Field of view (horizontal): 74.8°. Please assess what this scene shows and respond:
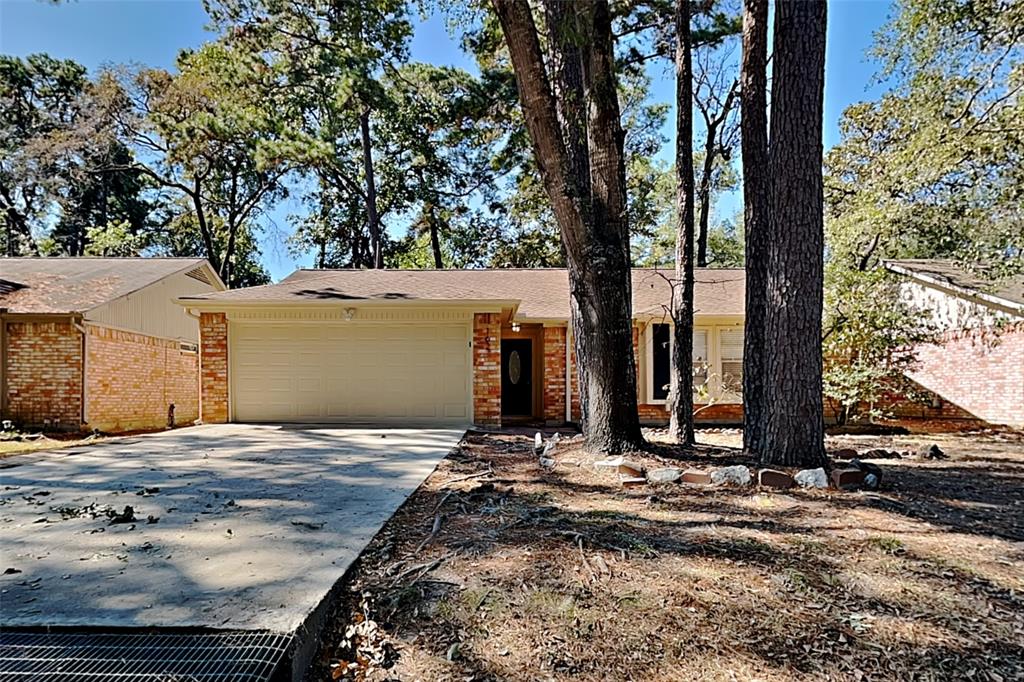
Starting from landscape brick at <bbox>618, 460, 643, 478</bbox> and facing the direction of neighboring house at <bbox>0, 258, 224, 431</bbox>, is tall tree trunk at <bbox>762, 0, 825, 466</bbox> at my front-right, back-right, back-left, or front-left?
back-right

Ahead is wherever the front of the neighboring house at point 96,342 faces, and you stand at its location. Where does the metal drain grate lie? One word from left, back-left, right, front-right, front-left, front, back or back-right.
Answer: front-left

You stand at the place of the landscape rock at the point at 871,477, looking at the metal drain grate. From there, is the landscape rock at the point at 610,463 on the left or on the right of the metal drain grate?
right

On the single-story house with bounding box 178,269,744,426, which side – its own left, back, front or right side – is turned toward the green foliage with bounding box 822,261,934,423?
left

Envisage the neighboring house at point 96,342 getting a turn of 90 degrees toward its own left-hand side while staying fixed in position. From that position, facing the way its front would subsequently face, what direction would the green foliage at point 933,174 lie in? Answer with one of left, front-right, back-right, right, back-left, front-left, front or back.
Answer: front

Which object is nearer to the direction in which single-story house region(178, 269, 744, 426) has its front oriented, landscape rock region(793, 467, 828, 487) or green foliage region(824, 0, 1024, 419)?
the landscape rock

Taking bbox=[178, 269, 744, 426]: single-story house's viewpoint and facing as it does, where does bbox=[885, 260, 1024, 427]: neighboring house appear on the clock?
The neighboring house is roughly at 9 o'clock from the single-story house.

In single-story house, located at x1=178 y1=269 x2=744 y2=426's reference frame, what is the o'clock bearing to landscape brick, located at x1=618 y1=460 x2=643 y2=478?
The landscape brick is roughly at 11 o'clock from the single-story house.

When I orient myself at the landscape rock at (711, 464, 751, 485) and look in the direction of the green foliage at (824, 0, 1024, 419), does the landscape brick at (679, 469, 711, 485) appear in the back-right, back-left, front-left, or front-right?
back-left

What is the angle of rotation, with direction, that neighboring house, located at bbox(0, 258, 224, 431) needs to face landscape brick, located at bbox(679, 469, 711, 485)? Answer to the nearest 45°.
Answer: approximately 45° to its left

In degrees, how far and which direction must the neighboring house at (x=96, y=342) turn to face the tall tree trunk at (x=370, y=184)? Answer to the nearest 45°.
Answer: approximately 180°

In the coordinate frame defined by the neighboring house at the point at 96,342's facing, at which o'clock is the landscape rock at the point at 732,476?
The landscape rock is roughly at 10 o'clock from the neighboring house.
